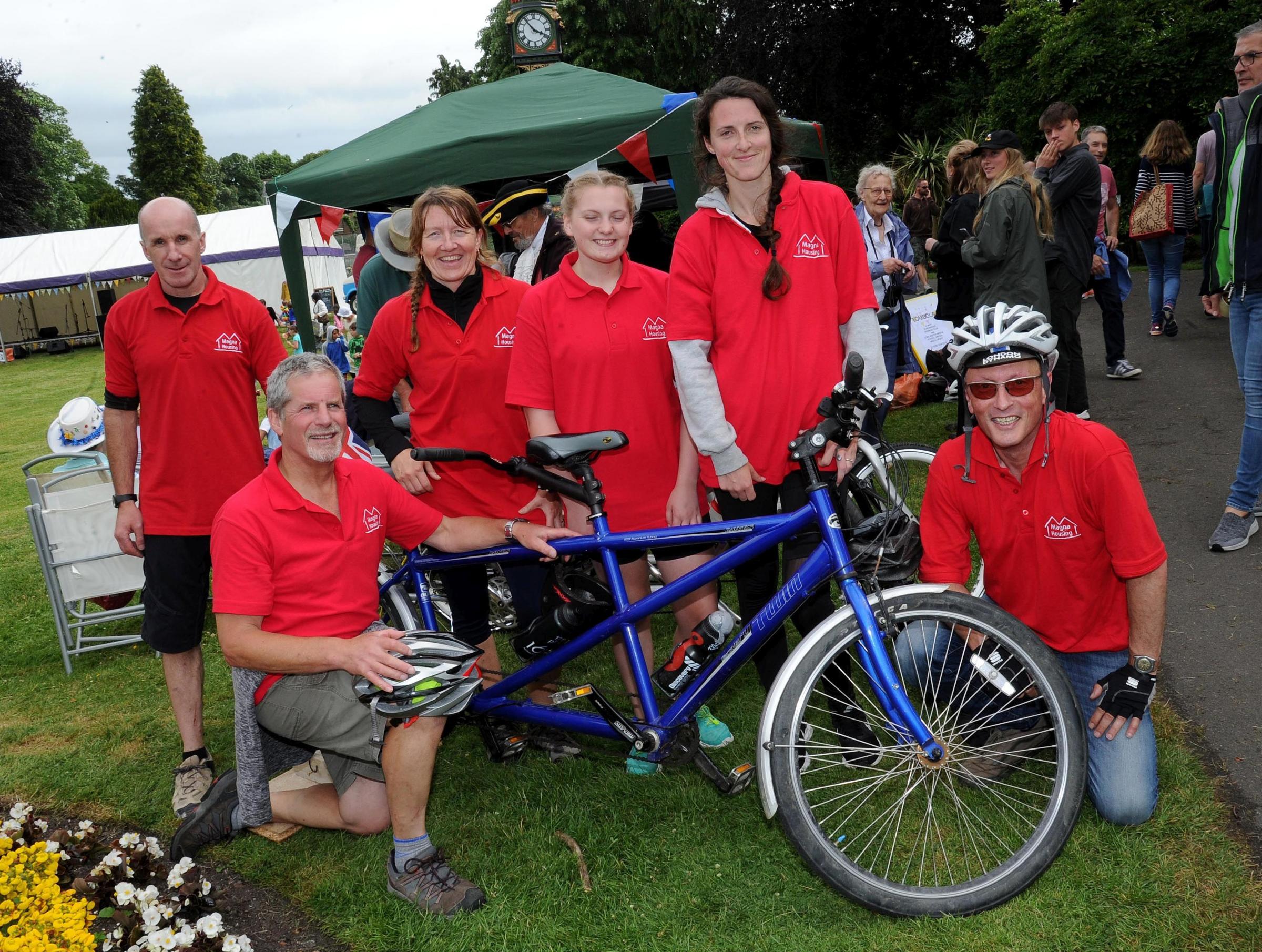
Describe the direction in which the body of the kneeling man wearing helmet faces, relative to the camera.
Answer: toward the camera

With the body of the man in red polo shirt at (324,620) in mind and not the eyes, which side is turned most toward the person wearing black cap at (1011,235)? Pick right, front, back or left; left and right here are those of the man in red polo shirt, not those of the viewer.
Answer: left

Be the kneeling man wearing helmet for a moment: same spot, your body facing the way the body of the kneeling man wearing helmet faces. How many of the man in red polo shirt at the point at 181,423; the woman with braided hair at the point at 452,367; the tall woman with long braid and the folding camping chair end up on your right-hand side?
4

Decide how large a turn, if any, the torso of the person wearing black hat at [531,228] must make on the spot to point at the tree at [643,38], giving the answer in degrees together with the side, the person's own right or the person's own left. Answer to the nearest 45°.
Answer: approximately 135° to the person's own right

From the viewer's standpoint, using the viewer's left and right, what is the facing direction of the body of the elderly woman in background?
facing the viewer and to the right of the viewer

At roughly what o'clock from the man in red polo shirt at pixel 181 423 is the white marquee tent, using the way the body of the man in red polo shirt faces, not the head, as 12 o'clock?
The white marquee tent is roughly at 6 o'clock from the man in red polo shirt.

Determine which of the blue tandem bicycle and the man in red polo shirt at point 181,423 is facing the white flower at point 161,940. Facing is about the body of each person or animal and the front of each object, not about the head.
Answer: the man in red polo shirt

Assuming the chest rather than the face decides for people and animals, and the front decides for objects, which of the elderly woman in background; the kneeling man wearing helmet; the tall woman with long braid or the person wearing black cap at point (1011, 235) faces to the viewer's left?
the person wearing black cap

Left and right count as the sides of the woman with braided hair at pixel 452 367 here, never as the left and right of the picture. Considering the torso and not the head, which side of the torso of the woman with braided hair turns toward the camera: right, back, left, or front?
front

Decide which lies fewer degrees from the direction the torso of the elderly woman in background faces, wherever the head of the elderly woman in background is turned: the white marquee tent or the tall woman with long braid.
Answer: the tall woman with long braid

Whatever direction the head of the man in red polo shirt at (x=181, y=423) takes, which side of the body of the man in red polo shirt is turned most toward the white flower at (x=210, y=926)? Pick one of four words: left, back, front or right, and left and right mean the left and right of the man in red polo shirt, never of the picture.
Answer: front

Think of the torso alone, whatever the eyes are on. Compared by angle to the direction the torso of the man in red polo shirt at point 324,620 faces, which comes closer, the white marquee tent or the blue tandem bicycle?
the blue tandem bicycle

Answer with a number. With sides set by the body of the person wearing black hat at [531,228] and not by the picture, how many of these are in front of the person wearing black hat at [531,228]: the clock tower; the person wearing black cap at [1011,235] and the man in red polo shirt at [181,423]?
1

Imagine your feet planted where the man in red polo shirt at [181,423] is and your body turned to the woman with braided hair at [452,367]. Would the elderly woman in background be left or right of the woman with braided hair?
left
